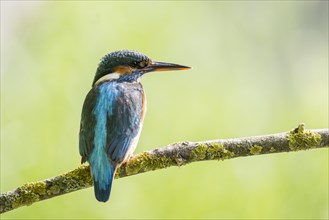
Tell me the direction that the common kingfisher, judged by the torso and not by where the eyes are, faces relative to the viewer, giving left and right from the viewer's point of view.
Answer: facing away from the viewer and to the right of the viewer
